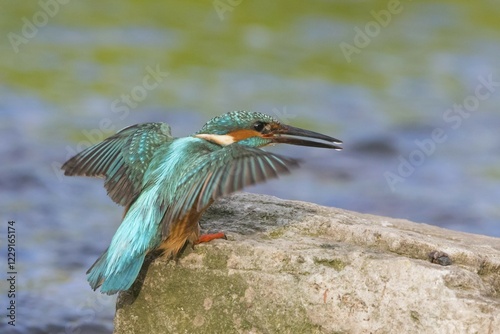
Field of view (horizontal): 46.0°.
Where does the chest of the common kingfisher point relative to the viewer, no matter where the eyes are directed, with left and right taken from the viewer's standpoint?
facing away from the viewer and to the right of the viewer
